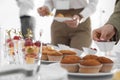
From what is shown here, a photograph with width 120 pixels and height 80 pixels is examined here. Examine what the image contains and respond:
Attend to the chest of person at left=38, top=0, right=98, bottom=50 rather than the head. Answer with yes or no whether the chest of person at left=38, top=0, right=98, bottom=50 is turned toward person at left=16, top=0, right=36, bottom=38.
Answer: no

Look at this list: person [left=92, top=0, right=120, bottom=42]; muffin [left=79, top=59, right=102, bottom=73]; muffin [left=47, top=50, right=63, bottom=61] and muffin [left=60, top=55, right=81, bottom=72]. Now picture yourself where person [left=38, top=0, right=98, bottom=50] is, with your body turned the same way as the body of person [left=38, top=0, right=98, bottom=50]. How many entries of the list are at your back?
0

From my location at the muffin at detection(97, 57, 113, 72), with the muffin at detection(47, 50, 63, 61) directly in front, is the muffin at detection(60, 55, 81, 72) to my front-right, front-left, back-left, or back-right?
front-left

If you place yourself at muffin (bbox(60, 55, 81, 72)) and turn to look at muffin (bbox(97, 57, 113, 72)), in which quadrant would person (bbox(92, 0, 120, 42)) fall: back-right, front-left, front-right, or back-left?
front-left

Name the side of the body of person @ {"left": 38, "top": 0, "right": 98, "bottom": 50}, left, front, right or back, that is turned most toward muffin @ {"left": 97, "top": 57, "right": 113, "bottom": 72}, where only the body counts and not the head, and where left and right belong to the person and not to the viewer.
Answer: front

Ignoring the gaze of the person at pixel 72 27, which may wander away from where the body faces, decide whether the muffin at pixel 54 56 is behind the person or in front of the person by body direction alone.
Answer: in front

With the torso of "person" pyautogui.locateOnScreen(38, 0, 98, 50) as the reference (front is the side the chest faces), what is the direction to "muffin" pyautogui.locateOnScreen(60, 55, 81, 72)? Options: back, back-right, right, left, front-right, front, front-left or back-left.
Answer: front

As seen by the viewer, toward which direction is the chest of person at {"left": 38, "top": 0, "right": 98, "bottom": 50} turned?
toward the camera

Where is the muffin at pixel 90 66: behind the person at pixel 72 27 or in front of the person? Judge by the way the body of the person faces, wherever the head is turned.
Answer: in front
